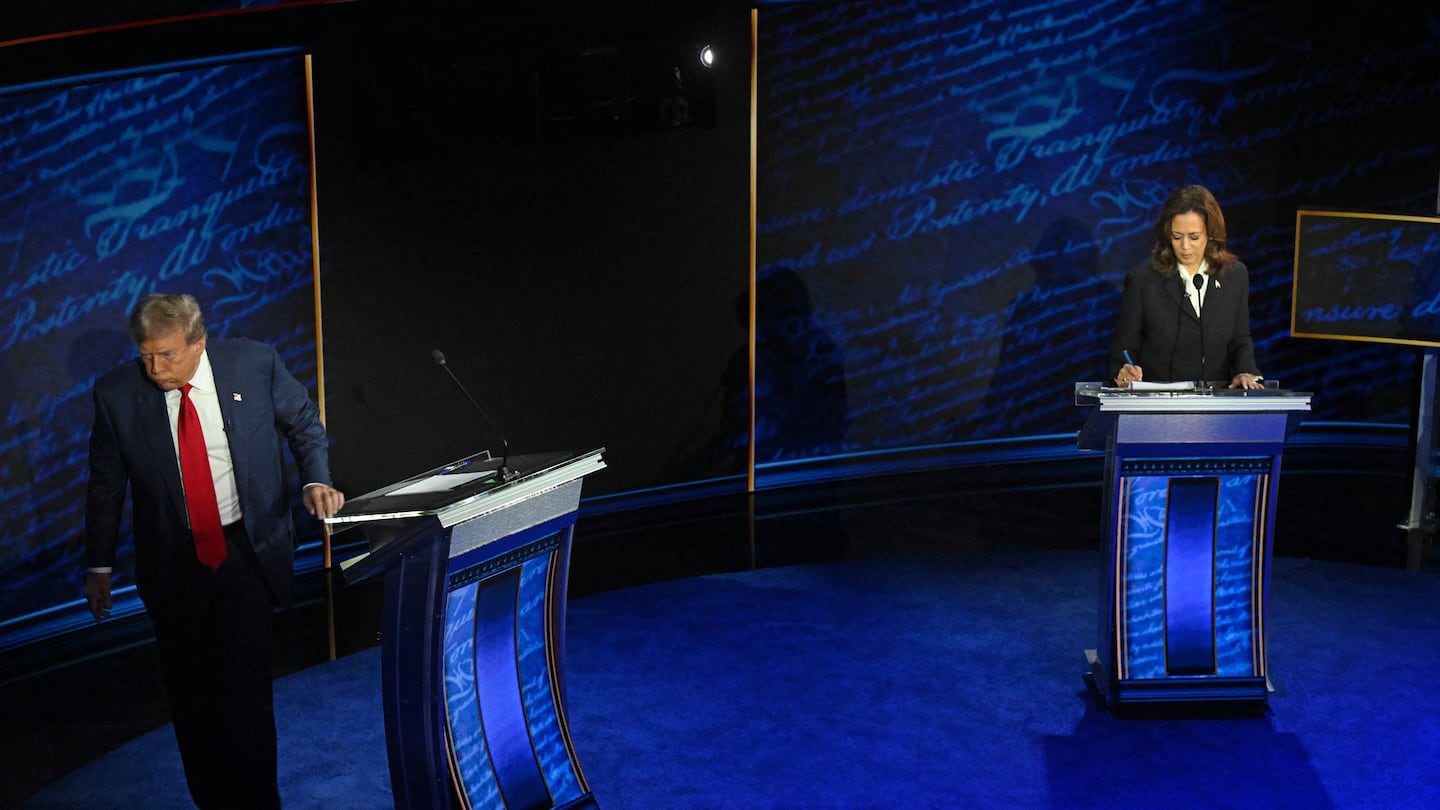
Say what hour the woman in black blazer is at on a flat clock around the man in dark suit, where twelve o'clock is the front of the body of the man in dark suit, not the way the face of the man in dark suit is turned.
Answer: The woman in black blazer is roughly at 9 o'clock from the man in dark suit.

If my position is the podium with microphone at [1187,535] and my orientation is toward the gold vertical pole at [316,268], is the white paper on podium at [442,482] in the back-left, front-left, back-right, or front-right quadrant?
front-left

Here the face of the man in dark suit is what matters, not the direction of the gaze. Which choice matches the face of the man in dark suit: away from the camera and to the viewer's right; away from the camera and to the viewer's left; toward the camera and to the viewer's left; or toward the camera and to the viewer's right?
toward the camera and to the viewer's left

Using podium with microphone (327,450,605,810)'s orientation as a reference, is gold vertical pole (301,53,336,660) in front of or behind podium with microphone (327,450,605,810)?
behind

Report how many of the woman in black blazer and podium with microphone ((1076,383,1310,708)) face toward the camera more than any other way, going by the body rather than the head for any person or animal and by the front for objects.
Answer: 2

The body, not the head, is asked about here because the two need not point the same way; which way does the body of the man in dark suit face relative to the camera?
toward the camera

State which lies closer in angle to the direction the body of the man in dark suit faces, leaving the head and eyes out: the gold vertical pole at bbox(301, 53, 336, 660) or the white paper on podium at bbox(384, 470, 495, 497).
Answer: the white paper on podium

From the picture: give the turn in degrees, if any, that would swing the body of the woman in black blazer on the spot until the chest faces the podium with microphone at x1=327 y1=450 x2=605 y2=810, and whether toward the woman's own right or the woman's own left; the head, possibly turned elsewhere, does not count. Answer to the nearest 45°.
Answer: approximately 45° to the woman's own right

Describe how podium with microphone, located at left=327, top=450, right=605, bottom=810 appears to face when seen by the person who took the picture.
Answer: facing the viewer and to the right of the viewer

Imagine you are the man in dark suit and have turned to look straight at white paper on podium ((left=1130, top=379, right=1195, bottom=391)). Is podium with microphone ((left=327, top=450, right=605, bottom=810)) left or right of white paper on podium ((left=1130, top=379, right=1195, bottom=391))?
right

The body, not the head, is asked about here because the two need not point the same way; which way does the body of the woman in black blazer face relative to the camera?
toward the camera

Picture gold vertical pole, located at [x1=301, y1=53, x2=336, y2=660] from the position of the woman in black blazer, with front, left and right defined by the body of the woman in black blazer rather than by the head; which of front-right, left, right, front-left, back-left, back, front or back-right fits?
right
